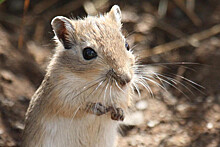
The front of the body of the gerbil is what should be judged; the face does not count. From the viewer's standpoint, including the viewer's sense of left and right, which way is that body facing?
facing the viewer and to the right of the viewer

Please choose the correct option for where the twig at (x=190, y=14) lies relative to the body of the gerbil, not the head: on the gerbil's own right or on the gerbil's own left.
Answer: on the gerbil's own left

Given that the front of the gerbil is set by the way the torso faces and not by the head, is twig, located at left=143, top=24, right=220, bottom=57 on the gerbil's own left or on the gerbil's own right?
on the gerbil's own left
